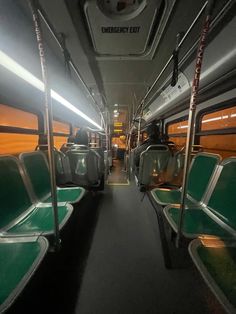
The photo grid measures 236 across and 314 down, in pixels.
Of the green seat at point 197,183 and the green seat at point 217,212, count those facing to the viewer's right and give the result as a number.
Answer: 0
